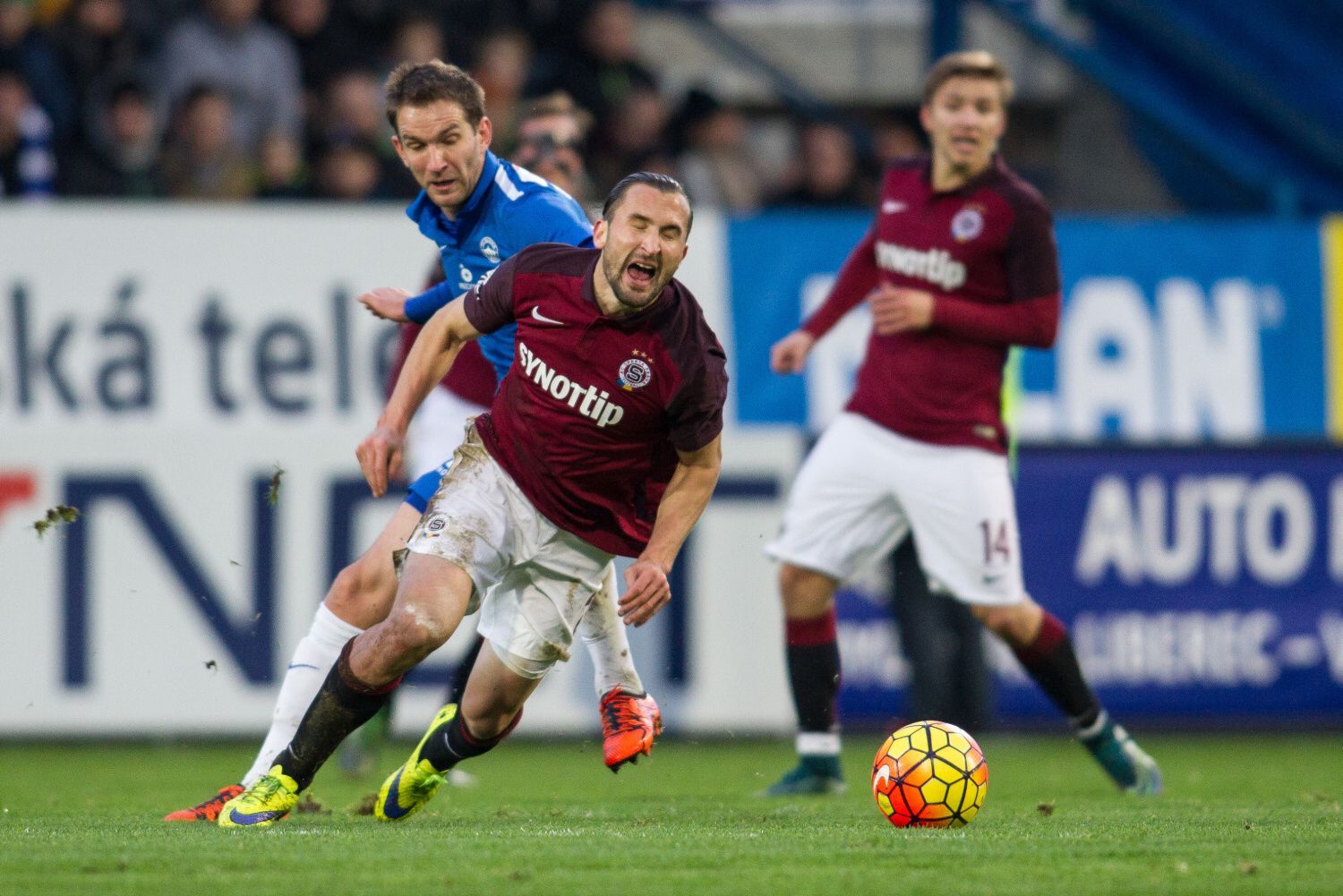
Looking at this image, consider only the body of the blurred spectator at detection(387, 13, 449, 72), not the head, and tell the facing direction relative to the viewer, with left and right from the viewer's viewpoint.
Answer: facing the viewer

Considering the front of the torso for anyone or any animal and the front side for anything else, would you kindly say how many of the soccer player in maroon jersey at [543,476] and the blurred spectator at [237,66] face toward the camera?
2

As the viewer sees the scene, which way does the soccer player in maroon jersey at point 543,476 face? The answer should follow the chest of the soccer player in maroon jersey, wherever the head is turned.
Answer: toward the camera

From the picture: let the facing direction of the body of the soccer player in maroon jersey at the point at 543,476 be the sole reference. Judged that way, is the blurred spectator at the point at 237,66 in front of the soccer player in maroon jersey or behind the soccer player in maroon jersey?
behind

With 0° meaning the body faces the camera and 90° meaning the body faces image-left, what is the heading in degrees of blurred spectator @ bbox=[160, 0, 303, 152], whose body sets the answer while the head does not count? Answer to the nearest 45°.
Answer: approximately 0°

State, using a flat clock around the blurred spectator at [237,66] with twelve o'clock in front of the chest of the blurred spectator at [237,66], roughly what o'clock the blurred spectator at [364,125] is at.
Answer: the blurred spectator at [364,125] is roughly at 10 o'clock from the blurred spectator at [237,66].

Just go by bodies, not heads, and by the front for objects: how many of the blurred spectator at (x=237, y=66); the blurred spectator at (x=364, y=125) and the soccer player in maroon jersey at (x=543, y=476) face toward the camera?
3

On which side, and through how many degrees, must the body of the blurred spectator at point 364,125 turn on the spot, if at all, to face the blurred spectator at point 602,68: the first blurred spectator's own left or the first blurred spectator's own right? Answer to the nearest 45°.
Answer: approximately 135° to the first blurred spectator's own left

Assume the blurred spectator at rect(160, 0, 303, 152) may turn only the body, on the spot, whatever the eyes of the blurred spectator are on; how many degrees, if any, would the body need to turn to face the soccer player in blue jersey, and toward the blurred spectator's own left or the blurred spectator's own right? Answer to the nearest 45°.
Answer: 0° — they already face them

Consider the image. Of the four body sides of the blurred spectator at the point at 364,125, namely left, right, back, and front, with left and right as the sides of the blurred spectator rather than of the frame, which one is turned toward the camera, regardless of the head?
front

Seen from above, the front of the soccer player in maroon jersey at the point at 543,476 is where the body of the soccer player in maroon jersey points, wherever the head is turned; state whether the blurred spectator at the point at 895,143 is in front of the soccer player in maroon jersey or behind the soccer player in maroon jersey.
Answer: behind

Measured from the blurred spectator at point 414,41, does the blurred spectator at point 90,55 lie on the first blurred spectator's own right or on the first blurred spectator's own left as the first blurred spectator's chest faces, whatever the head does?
on the first blurred spectator's own right
